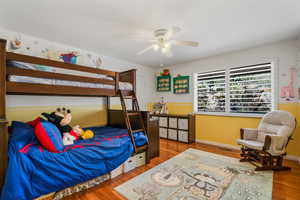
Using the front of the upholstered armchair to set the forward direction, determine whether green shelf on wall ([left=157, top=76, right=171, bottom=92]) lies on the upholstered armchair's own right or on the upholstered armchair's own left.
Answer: on the upholstered armchair's own right

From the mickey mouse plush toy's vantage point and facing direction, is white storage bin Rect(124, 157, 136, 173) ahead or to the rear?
ahead

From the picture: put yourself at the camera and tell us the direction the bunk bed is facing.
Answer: facing away from the viewer and to the right of the viewer

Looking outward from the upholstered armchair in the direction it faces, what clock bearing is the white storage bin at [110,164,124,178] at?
The white storage bin is roughly at 12 o'clock from the upholstered armchair.

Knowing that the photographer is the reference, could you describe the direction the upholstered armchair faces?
facing the viewer and to the left of the viewer

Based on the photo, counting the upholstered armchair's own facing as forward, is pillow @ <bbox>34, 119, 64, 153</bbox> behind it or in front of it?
in front
